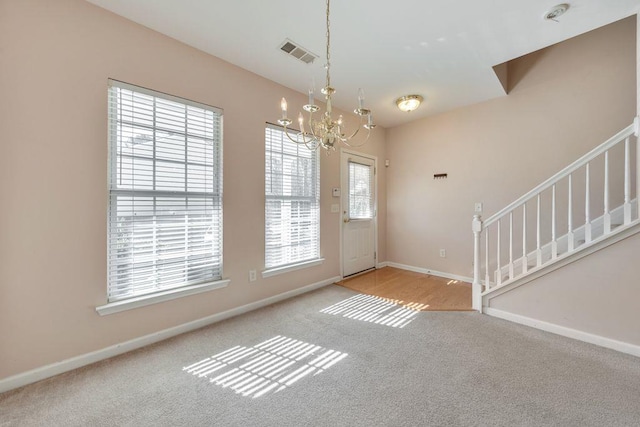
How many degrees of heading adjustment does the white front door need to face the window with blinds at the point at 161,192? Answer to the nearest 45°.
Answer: approximately 90° to its right

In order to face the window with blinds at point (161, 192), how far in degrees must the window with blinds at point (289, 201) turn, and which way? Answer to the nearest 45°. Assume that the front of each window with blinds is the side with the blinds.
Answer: approximately 90° to its right

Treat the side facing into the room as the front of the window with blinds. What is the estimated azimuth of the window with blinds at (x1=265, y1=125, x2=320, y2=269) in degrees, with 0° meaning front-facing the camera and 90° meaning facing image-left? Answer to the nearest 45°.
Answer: approximately 315°

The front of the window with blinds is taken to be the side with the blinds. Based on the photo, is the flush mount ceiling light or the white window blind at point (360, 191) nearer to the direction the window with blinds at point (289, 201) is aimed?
the flush mount ceiling light

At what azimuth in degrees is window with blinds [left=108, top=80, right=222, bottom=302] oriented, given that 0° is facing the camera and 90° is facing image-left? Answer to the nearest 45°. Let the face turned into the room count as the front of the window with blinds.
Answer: approximately 315°

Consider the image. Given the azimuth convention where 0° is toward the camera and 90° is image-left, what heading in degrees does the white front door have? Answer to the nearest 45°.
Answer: approximately 315°

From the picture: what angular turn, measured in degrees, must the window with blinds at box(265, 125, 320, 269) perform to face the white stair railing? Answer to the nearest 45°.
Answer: approximately 45° to its left
